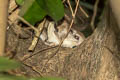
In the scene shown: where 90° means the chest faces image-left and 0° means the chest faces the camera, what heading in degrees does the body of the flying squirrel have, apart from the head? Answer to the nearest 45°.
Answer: approximately 270°

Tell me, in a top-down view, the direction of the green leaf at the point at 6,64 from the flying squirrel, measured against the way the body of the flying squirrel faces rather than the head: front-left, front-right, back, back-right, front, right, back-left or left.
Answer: right
